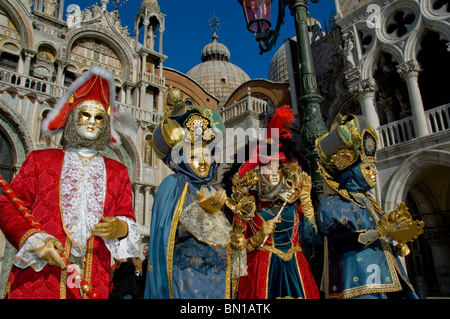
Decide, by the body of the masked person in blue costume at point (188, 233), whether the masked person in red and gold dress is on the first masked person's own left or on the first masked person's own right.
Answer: on the first masked person's own left

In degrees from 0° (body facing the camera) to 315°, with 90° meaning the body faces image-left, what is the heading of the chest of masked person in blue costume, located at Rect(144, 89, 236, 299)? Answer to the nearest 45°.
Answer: approximately 315°

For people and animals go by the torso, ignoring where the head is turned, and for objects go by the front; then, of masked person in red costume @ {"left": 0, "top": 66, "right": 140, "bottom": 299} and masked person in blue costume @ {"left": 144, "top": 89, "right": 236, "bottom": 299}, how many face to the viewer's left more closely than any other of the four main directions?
0

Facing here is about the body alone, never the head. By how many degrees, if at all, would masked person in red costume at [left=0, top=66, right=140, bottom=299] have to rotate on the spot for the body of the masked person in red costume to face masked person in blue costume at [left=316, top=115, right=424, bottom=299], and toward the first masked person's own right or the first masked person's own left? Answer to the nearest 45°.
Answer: approximately 90° to the first masked person's own left

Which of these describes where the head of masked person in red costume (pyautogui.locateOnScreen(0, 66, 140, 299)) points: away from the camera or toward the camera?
toward the camera

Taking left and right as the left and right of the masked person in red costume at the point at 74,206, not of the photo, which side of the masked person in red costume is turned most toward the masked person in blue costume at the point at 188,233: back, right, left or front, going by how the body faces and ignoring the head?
left

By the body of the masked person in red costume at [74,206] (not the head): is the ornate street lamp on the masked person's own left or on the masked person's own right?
on the masked person's own left

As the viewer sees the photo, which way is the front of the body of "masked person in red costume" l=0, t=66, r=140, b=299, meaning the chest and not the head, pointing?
toward the camera
